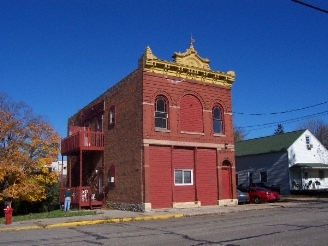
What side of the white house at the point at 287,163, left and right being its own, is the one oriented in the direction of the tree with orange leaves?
right

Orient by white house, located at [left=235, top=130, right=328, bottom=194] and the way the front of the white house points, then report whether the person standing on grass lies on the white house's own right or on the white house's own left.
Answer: on the white house's own right

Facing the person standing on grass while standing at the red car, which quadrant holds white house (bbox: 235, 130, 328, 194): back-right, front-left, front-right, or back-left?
back-right

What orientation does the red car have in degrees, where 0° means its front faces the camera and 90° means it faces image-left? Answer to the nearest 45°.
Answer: approximately 315°

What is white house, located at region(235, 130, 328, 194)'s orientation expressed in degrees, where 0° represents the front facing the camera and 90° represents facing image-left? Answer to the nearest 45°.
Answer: approximately 315°

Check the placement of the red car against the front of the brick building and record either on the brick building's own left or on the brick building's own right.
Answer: on the brick building's own left

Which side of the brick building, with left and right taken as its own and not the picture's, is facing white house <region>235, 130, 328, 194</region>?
left
